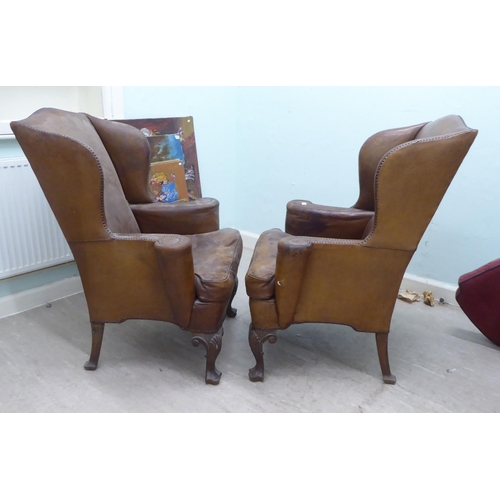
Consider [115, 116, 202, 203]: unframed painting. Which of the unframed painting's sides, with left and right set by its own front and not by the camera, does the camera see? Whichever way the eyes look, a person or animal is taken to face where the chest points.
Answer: front

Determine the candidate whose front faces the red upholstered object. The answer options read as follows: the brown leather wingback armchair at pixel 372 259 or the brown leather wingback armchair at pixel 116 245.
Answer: the brown leather wingback armchair at pixel 116 245

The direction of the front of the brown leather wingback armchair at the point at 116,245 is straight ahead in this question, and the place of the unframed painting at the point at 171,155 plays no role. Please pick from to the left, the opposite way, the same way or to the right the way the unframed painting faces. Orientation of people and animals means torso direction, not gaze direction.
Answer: to the right

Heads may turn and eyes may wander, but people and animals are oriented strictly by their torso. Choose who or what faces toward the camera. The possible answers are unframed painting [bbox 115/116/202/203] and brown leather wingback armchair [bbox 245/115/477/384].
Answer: the unframed painting

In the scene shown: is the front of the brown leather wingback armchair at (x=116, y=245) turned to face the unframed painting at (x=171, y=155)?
no

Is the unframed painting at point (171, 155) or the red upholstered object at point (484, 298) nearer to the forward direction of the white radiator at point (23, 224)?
the red upholstered object

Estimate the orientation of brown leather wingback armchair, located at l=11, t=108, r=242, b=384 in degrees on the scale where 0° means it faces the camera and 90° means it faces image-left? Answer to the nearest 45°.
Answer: approximately 270°

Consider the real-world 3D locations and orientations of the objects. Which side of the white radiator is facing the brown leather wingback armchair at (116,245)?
front

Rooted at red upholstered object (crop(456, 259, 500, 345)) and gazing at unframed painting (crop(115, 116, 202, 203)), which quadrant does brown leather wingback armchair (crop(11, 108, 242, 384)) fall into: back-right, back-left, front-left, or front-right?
front-left

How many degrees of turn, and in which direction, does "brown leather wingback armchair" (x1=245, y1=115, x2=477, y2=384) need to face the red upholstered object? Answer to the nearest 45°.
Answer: approximately 135° to its right

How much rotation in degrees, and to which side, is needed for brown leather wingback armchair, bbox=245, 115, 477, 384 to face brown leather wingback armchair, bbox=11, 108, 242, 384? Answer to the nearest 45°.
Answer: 0° — it already faces it

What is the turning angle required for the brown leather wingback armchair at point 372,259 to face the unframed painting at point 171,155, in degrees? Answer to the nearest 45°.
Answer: approximately 45° to its right

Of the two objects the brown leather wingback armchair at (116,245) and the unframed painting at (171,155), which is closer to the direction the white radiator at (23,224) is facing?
the brown leather wingback armchair

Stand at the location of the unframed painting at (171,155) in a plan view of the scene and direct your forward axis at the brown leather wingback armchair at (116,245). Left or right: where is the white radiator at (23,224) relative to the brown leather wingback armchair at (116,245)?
right

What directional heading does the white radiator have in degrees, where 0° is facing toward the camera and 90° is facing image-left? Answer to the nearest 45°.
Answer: approximately 315°

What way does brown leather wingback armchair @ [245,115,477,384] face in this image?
to the viewer's left

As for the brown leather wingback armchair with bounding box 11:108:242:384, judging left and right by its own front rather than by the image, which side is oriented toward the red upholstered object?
front
